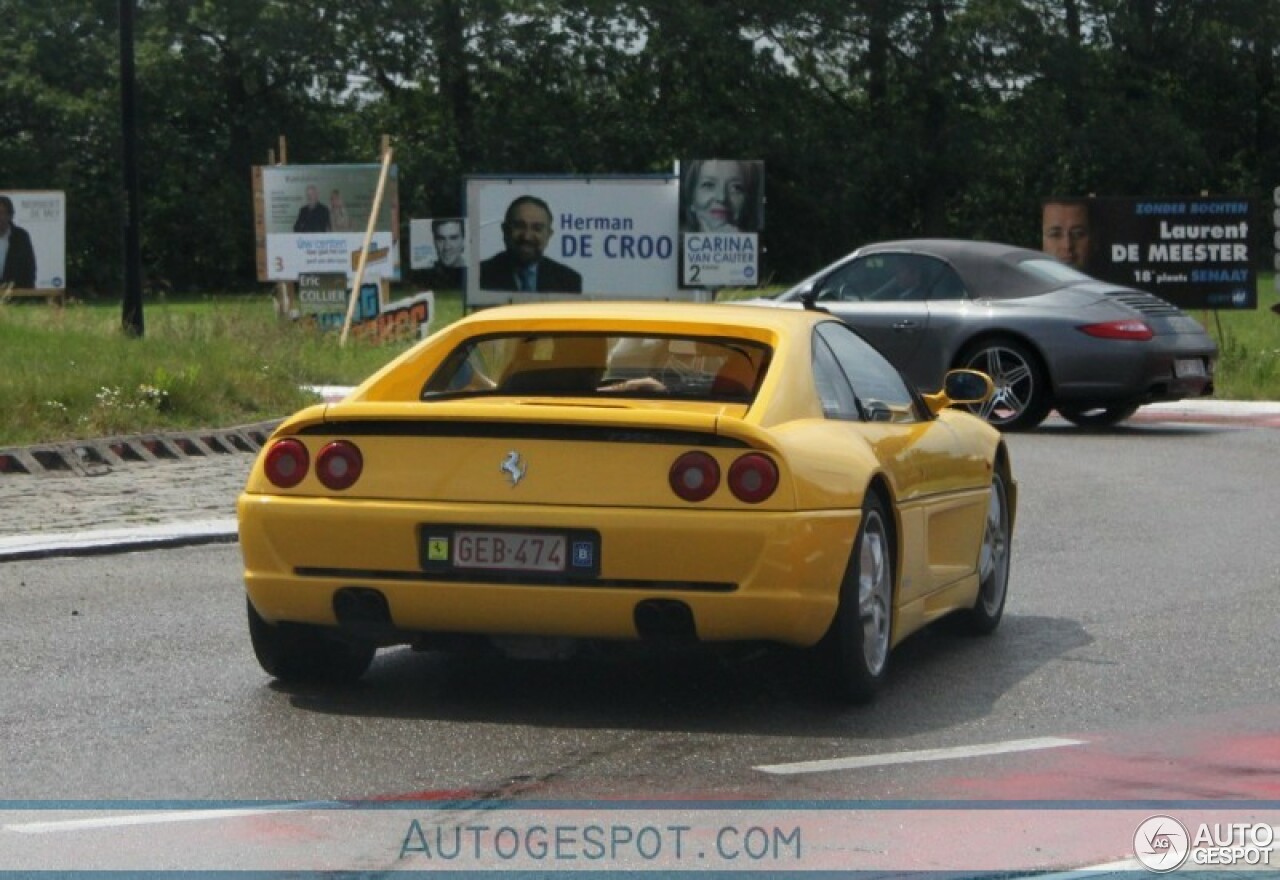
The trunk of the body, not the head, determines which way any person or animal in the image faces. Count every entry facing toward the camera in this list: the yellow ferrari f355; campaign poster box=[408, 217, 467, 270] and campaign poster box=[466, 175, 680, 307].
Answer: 2

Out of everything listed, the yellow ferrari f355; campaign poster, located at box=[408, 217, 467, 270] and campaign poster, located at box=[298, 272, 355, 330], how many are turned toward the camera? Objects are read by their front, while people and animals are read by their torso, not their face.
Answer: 2

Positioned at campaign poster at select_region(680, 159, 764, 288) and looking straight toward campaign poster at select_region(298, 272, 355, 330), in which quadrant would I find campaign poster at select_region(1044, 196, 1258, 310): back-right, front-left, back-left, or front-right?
back-left

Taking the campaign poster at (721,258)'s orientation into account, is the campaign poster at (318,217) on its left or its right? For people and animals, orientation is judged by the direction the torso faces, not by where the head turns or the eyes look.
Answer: on its right

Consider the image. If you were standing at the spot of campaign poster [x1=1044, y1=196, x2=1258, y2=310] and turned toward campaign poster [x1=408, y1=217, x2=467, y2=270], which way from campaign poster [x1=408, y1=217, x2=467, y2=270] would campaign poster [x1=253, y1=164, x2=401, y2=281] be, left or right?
left

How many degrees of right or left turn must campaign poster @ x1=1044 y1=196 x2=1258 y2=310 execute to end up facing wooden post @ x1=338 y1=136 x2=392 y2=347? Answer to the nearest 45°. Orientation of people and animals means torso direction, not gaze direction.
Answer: approximately 90° to its right

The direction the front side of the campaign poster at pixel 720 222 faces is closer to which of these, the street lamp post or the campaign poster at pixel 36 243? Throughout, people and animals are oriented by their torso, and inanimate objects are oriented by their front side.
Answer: the street lamp post

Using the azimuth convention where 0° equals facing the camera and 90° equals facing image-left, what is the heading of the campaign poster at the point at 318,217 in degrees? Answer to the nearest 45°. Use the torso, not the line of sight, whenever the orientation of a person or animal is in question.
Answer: approximately 0°

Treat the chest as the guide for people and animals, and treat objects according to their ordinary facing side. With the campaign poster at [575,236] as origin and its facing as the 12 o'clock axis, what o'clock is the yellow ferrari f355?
The yellow ferrari f355 is roughly at 12 o'clock from the campaign poster.

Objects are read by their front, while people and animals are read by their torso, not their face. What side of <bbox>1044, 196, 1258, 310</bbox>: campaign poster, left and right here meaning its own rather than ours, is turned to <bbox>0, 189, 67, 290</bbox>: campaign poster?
right
